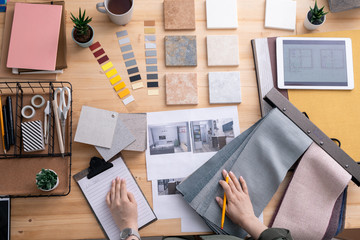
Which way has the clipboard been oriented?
toward the camera

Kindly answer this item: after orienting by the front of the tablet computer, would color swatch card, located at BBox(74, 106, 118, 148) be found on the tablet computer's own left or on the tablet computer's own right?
on the tablet computer's own right

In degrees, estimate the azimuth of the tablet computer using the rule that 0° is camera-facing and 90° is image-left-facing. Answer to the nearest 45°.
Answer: approximately 0°

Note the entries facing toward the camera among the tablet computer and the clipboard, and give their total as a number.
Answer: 2
